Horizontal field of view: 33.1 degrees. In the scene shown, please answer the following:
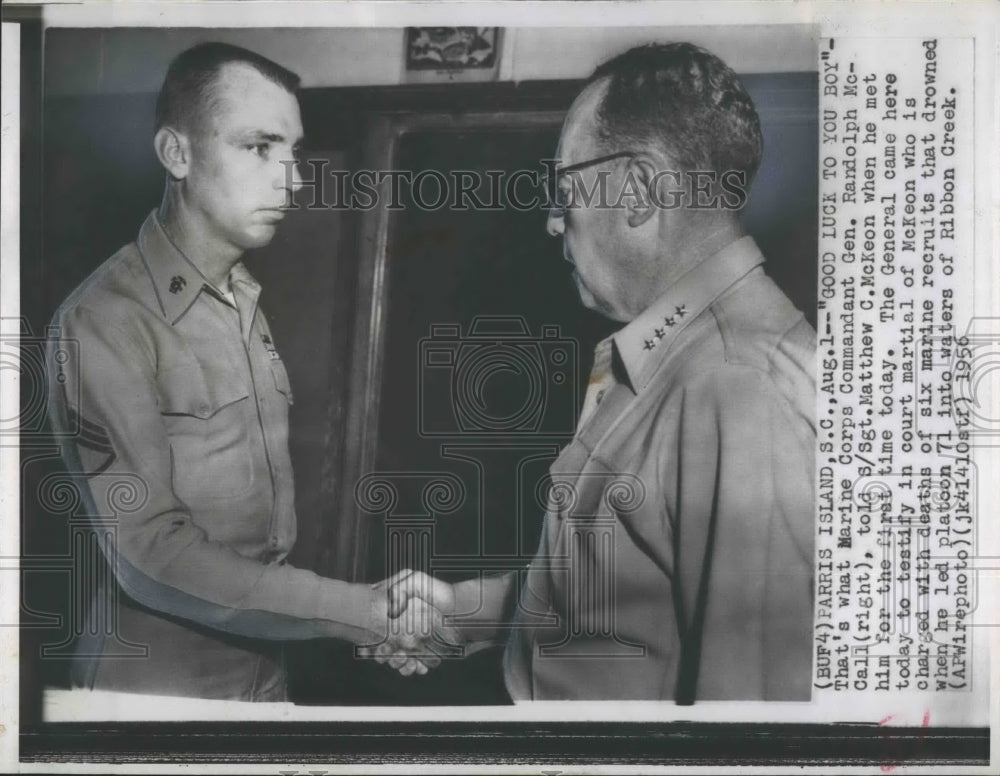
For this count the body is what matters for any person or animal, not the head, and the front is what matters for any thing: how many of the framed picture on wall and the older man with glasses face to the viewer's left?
1

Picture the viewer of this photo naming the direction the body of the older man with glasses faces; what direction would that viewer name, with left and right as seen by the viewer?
facing to the left of the viewer

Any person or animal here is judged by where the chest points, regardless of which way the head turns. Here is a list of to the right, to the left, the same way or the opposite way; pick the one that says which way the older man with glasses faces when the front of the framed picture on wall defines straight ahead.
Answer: to the right

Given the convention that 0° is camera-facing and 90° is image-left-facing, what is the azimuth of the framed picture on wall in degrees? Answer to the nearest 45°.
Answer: approximately 0°

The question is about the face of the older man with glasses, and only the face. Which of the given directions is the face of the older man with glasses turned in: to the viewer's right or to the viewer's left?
to the viewer's left
